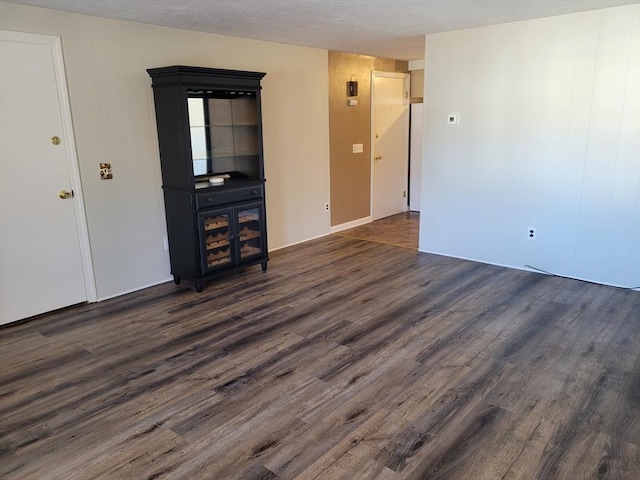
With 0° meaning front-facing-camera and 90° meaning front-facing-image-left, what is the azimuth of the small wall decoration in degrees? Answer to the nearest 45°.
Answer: approximately 315°

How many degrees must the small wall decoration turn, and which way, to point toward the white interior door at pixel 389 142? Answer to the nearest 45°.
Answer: approximately 90° to its left

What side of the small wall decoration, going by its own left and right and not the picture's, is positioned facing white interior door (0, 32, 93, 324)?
right

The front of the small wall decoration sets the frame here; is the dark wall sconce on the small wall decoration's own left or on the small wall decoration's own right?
on the small wall decoration's own left
